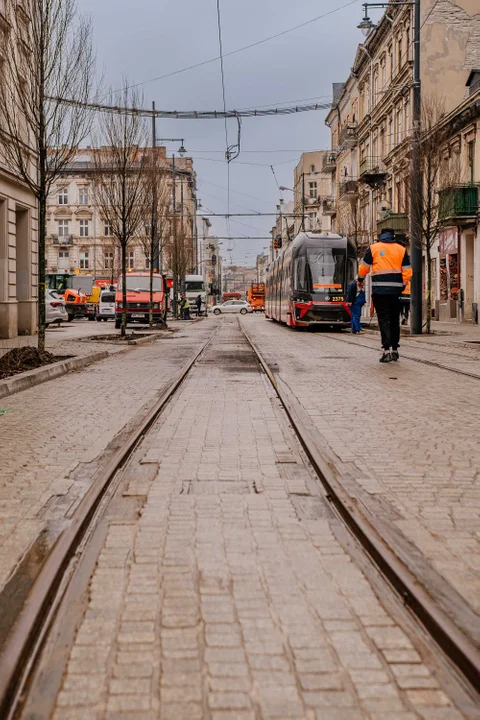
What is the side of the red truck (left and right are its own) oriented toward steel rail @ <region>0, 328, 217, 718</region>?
front

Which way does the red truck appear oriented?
toward the camera

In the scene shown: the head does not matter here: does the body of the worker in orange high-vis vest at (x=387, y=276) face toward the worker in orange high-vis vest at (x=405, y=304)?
yes

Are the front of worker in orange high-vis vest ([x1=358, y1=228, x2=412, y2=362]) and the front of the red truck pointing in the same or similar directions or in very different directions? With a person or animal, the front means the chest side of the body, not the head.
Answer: very different directions

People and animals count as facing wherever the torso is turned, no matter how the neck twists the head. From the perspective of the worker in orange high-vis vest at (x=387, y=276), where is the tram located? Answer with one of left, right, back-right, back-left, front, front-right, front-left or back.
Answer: front

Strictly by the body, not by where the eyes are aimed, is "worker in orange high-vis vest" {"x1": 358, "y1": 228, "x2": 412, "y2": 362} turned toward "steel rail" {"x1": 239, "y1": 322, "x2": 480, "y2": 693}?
no

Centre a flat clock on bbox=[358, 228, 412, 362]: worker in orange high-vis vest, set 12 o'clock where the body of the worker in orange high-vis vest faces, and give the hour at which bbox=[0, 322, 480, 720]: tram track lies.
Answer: The tram track is roughly at 6 o'clock from the worker in orange high-vis vest.

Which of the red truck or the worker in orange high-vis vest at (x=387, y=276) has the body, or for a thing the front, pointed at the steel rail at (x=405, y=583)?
the red truck

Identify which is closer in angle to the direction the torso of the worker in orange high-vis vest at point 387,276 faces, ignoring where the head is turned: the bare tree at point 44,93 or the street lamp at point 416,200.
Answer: the street lamp

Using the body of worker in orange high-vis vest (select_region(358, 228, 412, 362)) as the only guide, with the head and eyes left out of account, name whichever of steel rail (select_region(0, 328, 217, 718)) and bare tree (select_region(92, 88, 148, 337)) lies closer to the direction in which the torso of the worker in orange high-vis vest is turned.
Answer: the bare tree

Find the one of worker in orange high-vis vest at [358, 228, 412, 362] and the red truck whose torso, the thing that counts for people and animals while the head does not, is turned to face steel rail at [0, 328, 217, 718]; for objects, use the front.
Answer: the red truck

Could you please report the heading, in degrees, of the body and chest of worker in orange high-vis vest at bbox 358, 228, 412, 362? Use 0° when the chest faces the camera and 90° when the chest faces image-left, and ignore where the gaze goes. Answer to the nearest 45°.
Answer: approximately 180°

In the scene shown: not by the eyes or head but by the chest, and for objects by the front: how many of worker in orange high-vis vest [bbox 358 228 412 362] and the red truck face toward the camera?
1

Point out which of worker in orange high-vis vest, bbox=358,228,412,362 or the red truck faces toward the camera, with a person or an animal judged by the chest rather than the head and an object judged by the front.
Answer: the red truck

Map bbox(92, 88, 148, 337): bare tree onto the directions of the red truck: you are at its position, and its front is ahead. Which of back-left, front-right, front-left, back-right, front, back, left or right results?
front

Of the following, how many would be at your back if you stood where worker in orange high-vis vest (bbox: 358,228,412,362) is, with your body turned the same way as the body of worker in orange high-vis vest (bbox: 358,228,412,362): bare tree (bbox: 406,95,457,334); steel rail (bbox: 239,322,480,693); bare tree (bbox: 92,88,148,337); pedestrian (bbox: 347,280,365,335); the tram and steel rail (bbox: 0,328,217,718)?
2
